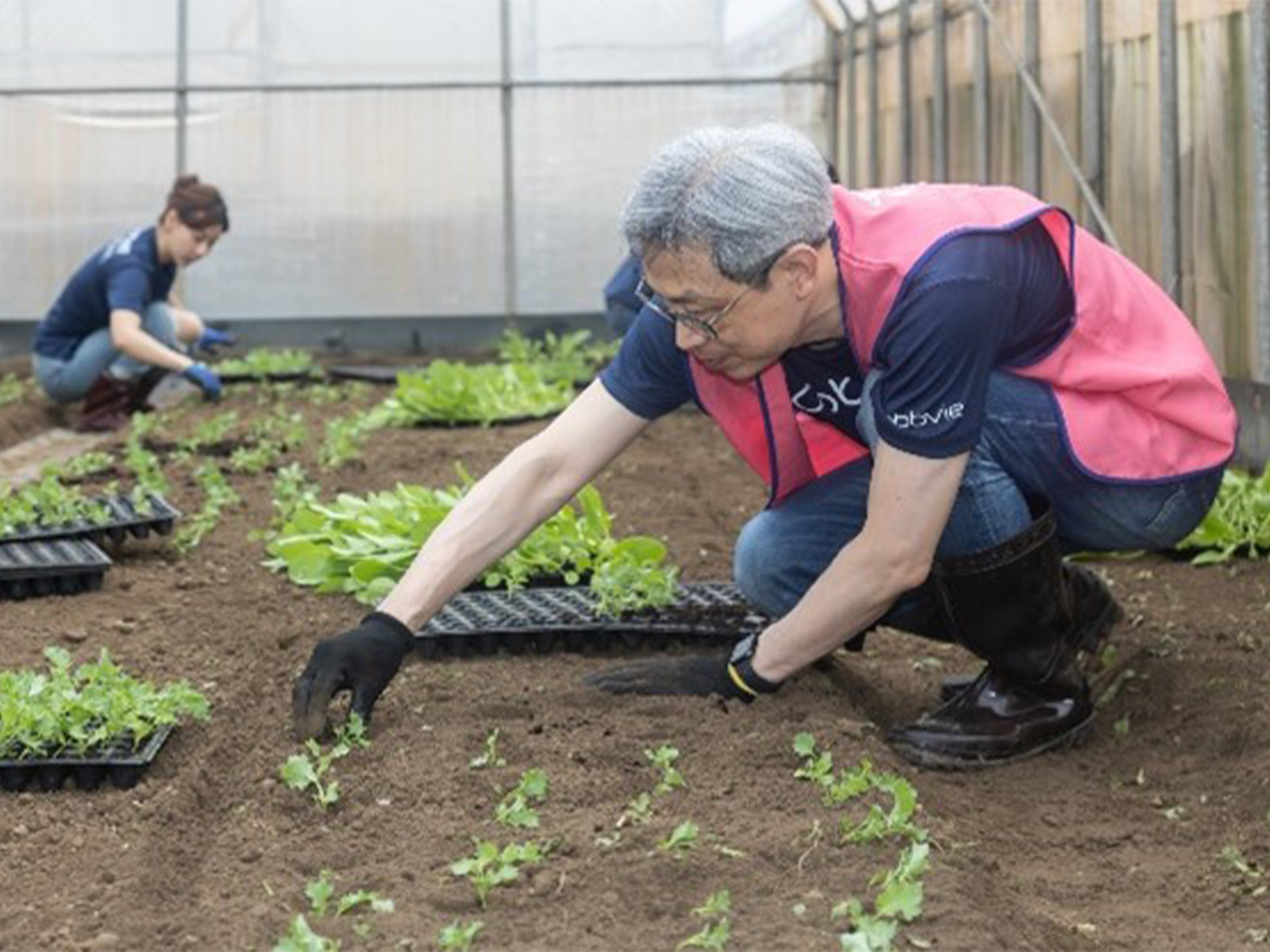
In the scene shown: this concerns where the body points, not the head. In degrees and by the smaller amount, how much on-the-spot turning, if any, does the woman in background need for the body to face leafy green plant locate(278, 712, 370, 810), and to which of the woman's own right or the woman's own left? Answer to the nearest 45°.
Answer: approximately 90° to the woman's own right

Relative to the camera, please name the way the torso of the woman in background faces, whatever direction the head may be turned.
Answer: to the viewer's right

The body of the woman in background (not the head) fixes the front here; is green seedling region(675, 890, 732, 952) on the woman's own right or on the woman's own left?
on the woman's own right

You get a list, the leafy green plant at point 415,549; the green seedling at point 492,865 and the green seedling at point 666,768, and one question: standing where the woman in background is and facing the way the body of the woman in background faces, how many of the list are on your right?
3

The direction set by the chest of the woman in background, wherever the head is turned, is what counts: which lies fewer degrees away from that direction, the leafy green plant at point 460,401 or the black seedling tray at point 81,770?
the leafy green plant

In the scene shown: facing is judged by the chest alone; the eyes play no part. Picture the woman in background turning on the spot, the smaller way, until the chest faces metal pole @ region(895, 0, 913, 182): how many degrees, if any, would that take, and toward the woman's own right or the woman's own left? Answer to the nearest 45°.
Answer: approximately 45° to the woman's own left

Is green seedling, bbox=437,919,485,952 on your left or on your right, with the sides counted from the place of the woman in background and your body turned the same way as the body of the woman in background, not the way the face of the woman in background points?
on your right

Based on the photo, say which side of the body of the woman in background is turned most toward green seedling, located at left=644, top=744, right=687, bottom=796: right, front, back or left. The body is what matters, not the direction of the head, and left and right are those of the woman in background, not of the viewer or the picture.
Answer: right

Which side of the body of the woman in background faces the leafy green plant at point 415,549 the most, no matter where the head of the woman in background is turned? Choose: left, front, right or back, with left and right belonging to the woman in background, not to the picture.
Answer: right
